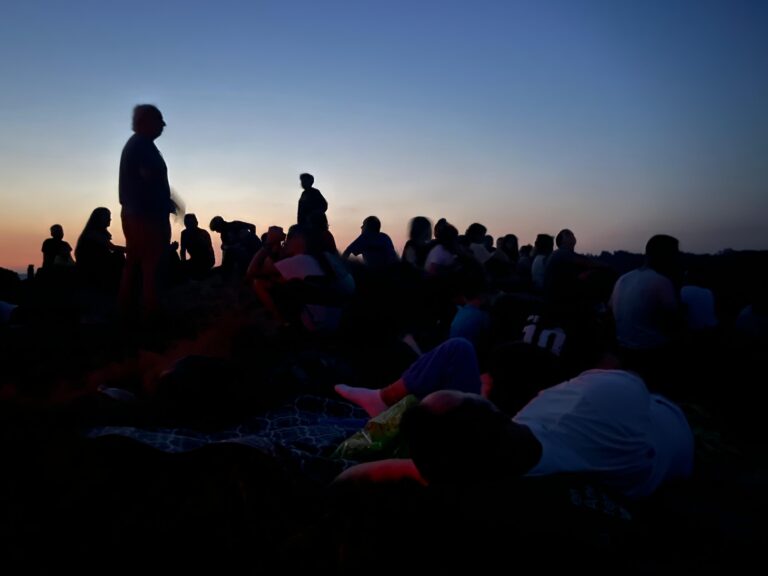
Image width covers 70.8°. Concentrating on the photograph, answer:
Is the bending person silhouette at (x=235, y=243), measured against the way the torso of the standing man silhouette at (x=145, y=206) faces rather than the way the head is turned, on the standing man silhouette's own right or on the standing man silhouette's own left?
on the standing man silhouette's own left

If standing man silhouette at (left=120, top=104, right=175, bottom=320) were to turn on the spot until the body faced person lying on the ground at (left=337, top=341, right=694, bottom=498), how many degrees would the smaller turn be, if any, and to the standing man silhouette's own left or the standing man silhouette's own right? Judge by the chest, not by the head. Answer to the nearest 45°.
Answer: approximately 90° to the standing man silhouette's own right

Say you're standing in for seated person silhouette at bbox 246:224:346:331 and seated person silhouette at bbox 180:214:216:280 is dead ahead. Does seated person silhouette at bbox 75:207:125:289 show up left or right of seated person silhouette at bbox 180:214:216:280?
left

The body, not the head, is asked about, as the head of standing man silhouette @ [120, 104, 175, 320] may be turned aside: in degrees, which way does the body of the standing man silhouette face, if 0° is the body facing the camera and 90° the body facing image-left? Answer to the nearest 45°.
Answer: approximately 270°

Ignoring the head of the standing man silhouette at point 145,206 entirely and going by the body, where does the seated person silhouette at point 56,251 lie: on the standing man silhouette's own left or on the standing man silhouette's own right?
on the standing man silhouette's own left

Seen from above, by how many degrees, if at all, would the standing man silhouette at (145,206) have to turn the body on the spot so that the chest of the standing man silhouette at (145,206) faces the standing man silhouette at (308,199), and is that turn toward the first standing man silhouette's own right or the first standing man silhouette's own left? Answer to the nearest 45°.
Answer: approximately 45° to the first standing man silhouette's own left

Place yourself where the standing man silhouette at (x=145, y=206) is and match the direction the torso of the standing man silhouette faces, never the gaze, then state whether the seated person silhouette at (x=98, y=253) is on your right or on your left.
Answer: on your left

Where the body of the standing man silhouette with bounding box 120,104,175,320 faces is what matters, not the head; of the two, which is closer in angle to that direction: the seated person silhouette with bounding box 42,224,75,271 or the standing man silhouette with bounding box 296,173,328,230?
the standing man silhouette
